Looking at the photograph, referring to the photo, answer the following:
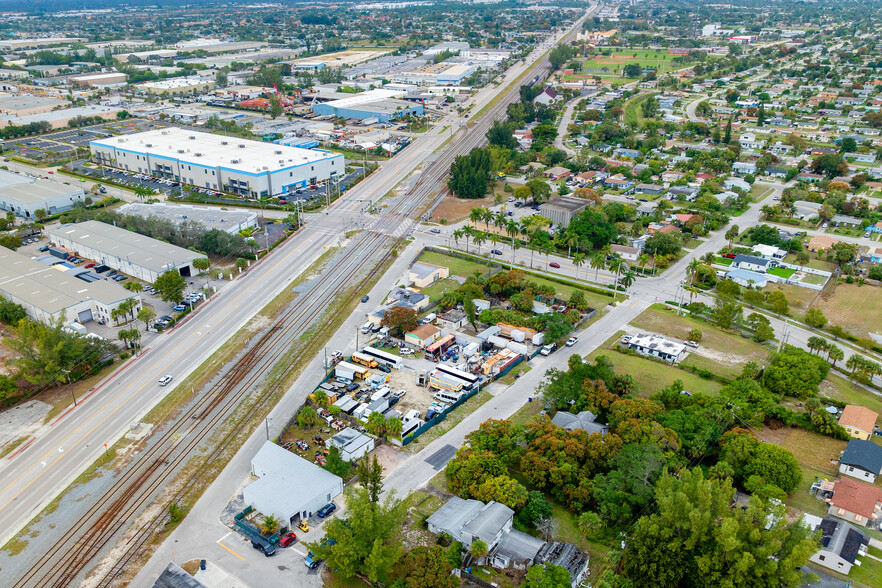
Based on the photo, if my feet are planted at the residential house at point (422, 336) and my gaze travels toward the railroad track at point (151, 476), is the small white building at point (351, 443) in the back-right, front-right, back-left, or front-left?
front-left

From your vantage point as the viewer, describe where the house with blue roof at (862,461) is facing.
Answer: facing to the right of the viewer

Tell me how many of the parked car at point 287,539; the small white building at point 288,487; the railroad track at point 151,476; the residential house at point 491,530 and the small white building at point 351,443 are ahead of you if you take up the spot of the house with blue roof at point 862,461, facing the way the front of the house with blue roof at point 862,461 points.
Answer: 0

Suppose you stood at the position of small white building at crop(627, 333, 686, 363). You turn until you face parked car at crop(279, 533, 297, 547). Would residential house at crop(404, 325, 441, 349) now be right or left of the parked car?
right
